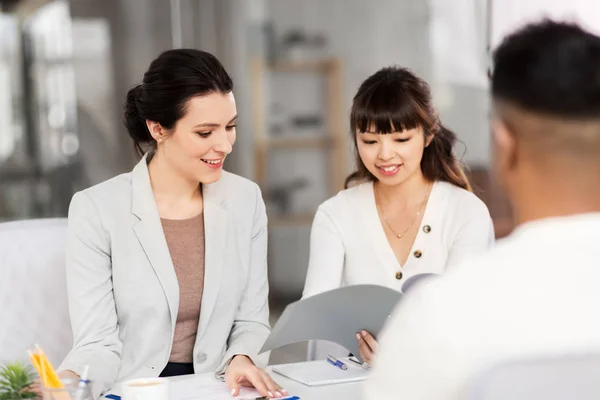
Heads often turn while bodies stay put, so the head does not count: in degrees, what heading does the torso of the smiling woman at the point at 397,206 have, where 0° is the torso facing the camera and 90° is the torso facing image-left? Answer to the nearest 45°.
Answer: approximately 0°

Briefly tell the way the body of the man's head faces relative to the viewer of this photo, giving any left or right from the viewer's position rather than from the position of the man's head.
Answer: facing away from the viewer and to the left of the viewer

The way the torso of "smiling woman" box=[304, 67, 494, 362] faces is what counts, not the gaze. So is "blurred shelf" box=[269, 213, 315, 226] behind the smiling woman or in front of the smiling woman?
behind

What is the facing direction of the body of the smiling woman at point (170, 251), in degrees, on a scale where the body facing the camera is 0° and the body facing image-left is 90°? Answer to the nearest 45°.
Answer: approximately 315°

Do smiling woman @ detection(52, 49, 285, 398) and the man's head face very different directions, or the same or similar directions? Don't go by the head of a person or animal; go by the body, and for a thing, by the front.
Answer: very different directions

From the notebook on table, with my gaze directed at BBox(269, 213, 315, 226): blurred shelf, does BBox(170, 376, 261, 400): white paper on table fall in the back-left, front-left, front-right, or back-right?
back-left

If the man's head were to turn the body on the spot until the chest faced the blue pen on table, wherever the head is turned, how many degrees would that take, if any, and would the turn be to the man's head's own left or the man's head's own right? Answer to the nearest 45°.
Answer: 0° — they already face it

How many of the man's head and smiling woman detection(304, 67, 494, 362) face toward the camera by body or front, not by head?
1

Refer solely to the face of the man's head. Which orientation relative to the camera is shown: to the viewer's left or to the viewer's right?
to the viewer's left
